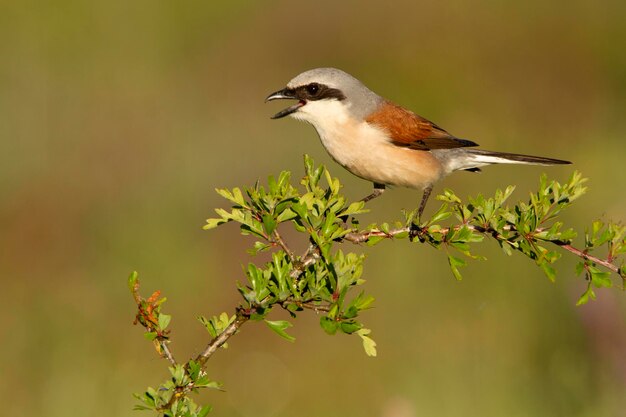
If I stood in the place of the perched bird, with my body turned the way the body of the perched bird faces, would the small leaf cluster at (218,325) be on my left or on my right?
on my left

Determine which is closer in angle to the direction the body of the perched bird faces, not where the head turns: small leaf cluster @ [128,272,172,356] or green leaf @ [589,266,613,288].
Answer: the small leaf cluster

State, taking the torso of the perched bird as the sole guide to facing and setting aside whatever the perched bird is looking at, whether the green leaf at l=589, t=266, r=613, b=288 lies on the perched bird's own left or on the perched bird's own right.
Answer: on the perched bird's own left

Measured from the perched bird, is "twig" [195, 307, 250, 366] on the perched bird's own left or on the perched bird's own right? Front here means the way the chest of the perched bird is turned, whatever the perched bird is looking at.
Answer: on the perched bird's own left

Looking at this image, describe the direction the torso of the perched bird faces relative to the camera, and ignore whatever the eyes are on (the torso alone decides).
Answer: to the viewer's left
